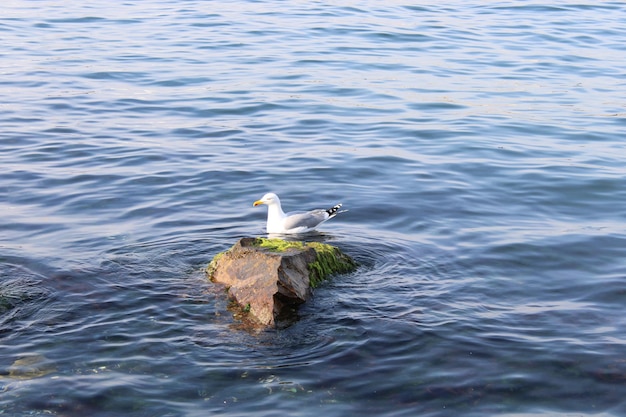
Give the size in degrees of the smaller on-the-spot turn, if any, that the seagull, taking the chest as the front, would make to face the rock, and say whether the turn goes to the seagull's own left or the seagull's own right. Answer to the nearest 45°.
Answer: approximately 90° to the seagull's own left

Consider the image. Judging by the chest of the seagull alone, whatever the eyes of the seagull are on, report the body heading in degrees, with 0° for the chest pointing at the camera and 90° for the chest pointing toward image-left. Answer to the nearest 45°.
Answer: approximately 90°
